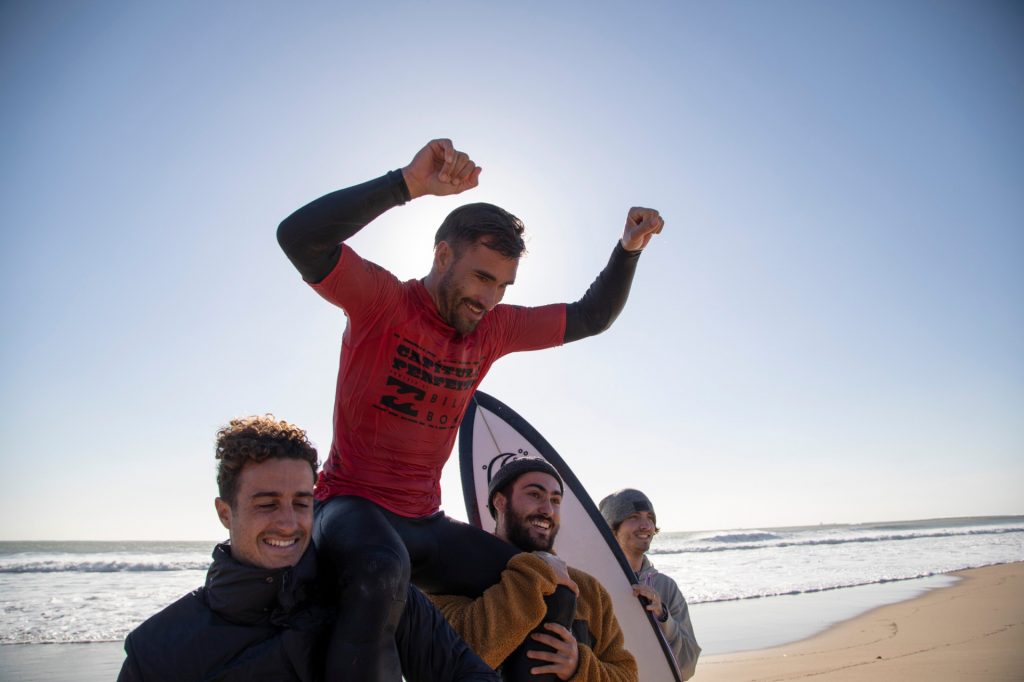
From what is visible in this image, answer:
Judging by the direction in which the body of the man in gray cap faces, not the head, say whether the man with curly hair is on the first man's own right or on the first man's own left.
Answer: on the first man's own right

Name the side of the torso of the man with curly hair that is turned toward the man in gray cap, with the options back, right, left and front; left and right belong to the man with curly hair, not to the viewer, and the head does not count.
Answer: left

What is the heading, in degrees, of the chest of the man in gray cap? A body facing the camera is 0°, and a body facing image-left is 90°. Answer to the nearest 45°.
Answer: approximately 315°

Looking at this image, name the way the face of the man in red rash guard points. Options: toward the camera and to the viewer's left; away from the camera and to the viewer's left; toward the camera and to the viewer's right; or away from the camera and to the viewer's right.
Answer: toward the camera and to the viewer's right

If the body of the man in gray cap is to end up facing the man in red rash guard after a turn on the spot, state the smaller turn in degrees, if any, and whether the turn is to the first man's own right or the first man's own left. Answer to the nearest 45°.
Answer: approximately 45° to the first man's own right

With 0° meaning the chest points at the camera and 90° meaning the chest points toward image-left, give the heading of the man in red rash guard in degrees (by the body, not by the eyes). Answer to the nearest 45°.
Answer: approximately 315°
